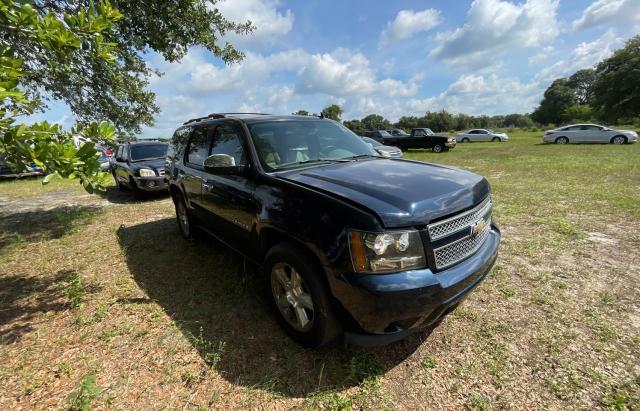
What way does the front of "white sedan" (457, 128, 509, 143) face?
to the viewer's right

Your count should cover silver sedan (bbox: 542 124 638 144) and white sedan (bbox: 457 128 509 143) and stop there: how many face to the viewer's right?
2

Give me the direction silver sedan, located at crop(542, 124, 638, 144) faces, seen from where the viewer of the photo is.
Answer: facing to the right of the viewer

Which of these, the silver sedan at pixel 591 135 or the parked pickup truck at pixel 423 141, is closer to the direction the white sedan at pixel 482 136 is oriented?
the silver sedan

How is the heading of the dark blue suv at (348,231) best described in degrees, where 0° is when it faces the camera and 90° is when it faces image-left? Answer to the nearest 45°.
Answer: approximately 315°

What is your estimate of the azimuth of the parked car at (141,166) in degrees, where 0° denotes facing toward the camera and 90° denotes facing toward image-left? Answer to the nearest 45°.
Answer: approximately 315°

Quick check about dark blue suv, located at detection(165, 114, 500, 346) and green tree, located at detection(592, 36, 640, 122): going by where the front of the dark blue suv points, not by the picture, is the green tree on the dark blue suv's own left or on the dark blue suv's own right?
on the dark blue suv's own left
